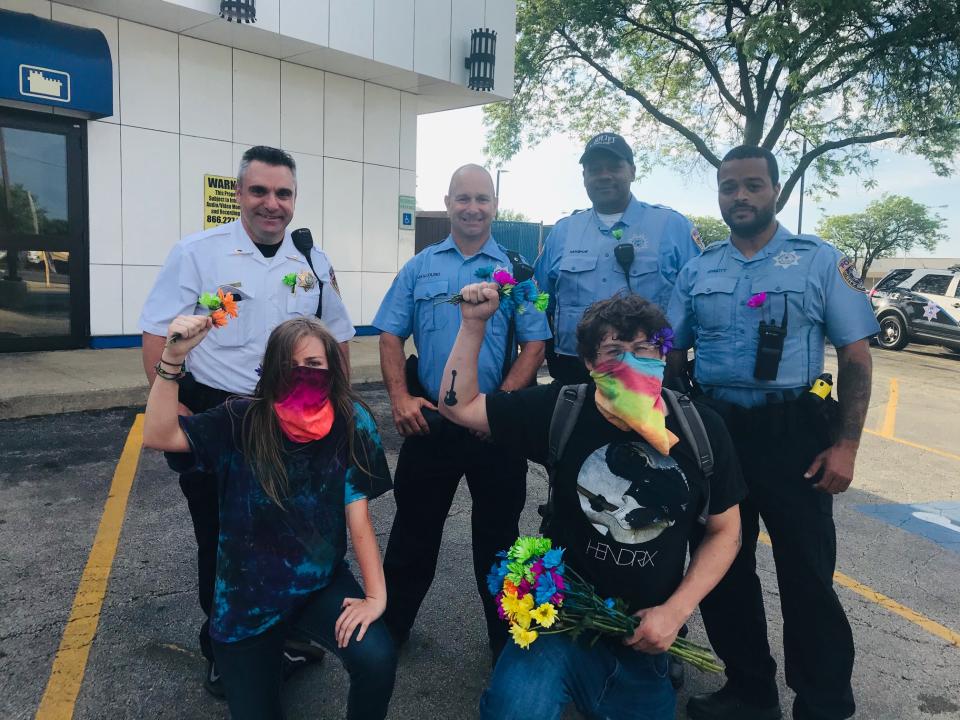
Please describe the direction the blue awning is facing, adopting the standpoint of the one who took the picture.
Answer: facing the viewer and to the right of the viewer

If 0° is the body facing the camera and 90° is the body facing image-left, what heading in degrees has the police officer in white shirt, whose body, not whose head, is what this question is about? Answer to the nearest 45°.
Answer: approximately 0°

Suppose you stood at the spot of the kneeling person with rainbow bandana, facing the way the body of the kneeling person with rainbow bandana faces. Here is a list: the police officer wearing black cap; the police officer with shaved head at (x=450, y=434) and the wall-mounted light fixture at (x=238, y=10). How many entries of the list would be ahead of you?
0

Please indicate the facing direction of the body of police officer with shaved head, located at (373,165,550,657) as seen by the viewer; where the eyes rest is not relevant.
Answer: toward the camera

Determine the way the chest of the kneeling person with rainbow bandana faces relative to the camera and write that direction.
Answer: toward the camera

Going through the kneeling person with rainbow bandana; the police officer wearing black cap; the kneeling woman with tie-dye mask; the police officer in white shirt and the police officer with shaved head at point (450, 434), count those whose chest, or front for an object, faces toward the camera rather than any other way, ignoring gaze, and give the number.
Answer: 5

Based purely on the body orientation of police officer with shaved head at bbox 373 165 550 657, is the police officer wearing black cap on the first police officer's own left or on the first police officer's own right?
on the first police officer's own left

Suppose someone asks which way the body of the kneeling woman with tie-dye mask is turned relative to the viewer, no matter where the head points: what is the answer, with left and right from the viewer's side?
facing the viewer

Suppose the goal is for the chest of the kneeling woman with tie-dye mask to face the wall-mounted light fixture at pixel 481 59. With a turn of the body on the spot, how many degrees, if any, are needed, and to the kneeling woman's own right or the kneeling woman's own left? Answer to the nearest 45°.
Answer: approximately 180°

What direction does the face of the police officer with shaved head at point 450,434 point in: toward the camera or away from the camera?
toward the camera

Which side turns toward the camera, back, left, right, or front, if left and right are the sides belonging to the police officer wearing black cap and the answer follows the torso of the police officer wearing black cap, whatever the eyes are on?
front

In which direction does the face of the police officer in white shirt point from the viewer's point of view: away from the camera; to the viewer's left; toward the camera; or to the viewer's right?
toward the camera

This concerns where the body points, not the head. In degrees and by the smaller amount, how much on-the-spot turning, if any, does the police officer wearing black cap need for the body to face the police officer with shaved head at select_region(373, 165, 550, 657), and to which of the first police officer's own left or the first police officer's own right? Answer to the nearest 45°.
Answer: approximately 45° to the first police officer's own right

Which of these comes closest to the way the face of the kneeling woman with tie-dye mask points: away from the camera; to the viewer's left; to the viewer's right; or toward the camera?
toward the camera
